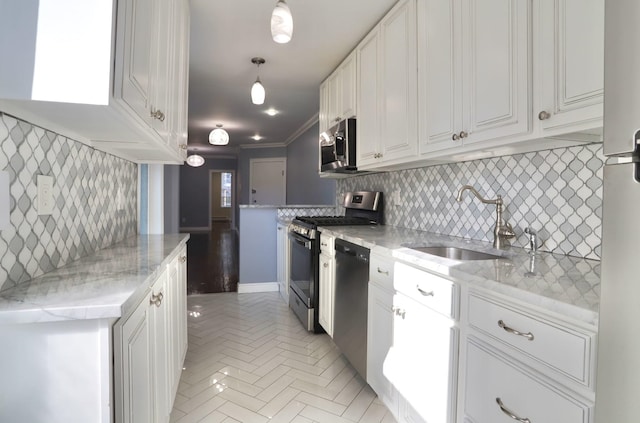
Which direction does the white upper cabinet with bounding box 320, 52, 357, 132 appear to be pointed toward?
to the viewer's left

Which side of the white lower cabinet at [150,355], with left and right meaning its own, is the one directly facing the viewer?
right

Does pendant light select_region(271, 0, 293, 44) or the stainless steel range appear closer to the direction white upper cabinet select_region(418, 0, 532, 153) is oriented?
the pendant light

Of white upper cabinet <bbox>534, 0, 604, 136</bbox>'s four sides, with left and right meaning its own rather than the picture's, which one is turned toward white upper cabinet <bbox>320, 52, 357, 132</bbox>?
right

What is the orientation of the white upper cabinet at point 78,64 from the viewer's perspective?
to the viewer's right

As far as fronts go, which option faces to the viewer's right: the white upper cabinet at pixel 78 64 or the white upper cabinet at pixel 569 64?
the white upper cabinet at pixel 78 64

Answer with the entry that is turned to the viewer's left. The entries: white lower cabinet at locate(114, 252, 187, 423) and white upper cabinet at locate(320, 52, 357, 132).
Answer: the white upper cabinet

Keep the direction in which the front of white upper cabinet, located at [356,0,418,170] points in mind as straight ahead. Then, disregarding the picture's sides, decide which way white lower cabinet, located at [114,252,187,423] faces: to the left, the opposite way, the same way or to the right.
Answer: the opposite way

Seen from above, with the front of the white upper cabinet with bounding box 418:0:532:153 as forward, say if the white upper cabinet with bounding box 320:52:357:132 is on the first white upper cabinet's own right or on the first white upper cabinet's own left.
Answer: on the first white upper cabinet's own right
